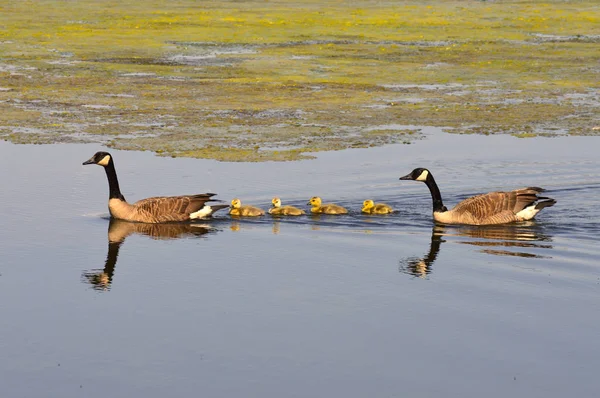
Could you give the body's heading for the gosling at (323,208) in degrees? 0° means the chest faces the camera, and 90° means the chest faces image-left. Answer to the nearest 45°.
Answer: approximately 90°

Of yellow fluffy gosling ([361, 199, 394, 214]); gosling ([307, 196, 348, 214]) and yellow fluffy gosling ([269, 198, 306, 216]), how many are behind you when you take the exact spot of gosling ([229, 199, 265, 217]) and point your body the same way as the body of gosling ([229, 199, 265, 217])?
3

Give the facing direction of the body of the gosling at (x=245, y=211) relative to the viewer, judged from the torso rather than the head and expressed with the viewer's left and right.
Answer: facing to the left of the viewer

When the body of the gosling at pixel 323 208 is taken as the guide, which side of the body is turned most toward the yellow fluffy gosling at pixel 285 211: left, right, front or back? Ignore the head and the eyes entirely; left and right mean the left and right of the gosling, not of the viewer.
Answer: front

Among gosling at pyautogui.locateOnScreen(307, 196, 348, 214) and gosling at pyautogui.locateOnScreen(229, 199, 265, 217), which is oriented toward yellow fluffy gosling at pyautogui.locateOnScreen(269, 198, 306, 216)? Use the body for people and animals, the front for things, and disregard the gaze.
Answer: gosling at pyautogui.locateOnScreen(307, 196, 348, 214)

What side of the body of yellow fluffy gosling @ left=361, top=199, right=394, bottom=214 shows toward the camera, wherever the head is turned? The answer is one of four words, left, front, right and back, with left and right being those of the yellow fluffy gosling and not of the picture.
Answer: left

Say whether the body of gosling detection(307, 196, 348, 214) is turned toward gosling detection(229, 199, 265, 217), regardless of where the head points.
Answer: yes

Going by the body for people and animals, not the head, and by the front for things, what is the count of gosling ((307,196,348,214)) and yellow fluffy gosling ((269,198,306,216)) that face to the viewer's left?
2

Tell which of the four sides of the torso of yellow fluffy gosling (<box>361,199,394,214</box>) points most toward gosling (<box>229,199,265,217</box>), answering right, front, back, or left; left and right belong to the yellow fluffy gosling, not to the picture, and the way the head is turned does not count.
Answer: front

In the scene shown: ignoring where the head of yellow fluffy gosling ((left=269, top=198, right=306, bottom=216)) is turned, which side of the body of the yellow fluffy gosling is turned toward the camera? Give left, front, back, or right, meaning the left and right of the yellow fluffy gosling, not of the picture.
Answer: left

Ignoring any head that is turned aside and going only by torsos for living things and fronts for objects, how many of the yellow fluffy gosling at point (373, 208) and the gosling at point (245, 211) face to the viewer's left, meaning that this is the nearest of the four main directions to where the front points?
2

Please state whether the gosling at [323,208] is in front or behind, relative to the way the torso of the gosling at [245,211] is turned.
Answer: behind

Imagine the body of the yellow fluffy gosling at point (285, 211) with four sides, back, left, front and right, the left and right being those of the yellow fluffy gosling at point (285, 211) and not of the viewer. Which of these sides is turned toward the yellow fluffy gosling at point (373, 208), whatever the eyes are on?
back
